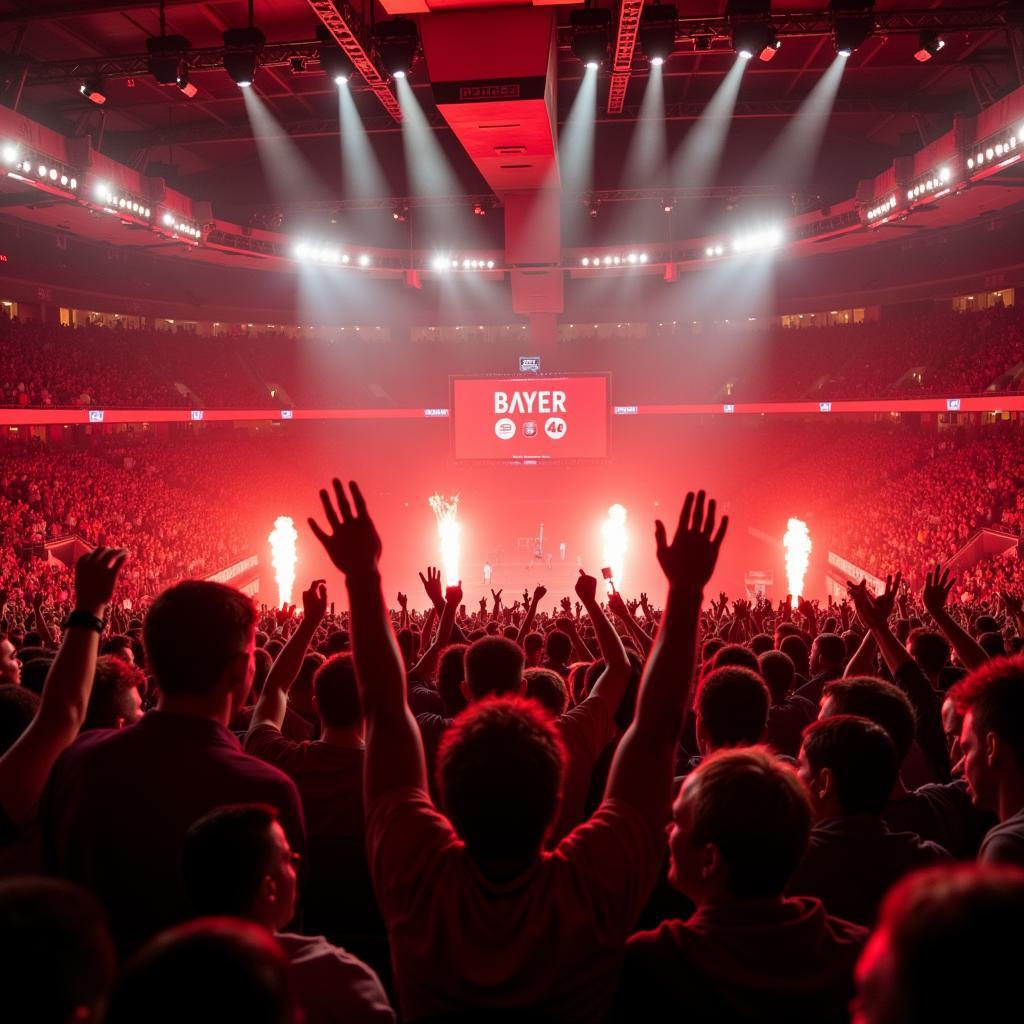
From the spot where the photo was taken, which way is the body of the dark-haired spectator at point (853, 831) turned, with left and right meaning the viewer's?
facing away from the viewer and to the left of the viewer

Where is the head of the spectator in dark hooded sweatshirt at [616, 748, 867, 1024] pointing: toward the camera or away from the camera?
away from the camera

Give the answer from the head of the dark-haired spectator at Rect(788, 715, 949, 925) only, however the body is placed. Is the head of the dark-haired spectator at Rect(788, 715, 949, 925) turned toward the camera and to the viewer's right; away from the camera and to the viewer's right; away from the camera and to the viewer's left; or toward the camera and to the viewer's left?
away from the camera and to the viewer's left

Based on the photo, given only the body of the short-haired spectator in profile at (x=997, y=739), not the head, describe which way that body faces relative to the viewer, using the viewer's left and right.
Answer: facing away from the viewer and to the left of the viewer

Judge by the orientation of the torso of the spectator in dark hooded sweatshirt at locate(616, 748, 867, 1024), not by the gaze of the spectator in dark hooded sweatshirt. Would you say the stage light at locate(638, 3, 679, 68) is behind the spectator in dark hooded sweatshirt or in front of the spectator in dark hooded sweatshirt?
in front

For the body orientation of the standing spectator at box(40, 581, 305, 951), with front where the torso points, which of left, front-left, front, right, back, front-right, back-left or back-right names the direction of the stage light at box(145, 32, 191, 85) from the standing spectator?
front-left

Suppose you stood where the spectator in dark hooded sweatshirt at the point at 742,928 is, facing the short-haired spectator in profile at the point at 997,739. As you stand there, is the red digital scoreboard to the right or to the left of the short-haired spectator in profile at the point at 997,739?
left

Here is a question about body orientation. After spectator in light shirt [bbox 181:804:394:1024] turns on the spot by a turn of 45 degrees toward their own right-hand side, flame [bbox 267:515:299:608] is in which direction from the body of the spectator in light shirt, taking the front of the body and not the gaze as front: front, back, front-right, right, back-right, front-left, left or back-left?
left
